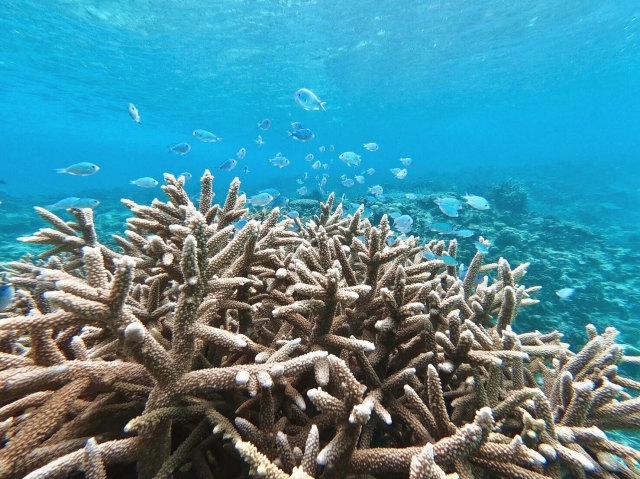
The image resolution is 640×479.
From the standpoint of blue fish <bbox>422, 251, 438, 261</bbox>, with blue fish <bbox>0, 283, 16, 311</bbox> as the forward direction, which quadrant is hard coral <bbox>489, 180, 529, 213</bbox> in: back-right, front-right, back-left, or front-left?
back-right

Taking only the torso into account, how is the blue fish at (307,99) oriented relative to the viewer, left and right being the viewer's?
facing to the left of the viewer

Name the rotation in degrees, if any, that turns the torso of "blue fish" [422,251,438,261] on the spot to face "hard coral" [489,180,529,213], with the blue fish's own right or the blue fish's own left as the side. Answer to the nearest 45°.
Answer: approximately 90° to the blue fish's own right

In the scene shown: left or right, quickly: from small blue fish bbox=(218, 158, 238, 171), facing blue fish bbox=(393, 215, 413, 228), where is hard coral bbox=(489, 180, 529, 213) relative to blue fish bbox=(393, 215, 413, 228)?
left
